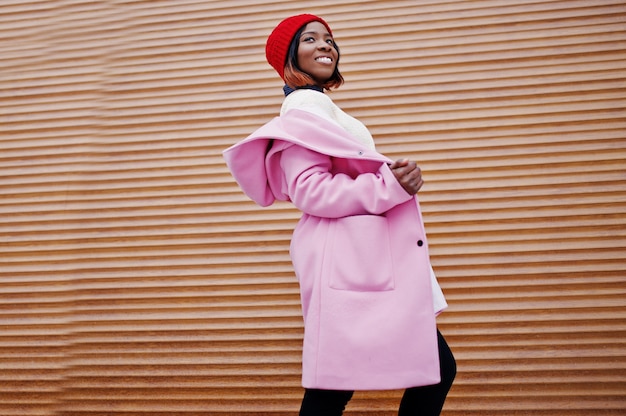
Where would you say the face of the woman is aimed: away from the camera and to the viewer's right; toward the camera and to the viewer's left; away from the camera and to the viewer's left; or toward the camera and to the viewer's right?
toward the camera and to the viewer's right

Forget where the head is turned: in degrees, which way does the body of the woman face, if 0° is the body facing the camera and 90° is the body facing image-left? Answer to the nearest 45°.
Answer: approximately 270°
